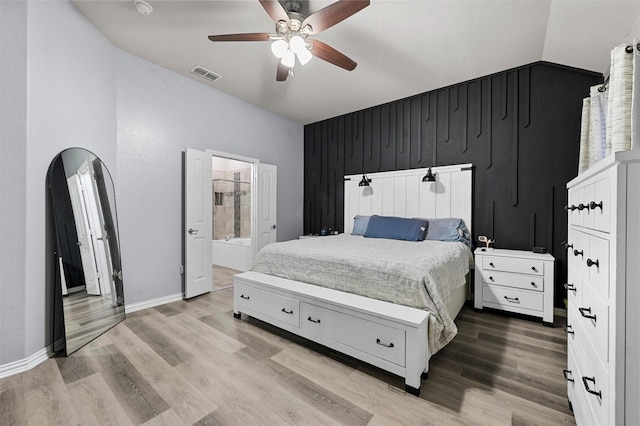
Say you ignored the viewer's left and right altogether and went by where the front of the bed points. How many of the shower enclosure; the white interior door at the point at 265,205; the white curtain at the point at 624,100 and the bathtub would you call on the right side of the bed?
3

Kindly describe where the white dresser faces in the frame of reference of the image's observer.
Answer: facing to the left of the viewer

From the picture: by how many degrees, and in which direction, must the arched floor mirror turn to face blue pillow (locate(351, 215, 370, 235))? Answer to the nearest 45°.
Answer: approximately 45° to its left

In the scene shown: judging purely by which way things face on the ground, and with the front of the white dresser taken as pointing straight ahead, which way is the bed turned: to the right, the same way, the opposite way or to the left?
to the left

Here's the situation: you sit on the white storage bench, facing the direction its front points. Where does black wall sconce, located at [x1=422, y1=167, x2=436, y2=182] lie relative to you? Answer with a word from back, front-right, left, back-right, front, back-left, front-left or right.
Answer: back

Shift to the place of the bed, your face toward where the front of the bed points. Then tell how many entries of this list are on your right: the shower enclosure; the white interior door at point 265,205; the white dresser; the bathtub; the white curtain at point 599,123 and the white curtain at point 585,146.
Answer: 3

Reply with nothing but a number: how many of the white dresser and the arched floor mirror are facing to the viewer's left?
1

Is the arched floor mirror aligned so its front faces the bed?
yes

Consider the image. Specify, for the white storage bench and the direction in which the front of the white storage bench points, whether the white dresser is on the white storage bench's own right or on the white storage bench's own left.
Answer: on the white storage bench's own left

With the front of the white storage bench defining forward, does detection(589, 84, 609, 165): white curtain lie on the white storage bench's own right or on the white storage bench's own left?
on the white storage bench's own left

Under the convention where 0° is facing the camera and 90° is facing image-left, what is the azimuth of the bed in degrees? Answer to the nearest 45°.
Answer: approximately 45°
